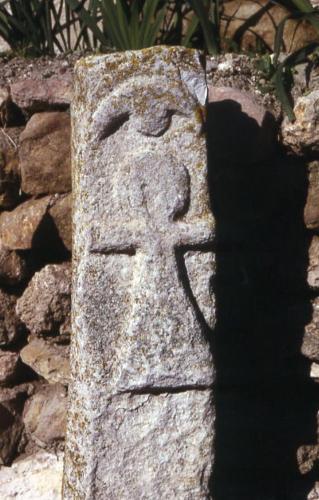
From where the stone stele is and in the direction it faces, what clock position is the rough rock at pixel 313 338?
The rough rock is roughly at 8 o'clock from the stone stele.

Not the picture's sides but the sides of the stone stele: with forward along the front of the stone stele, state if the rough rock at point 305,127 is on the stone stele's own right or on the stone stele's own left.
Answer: on the stone stele's own left

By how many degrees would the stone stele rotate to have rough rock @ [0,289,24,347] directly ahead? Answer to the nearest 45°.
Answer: approximately 135° to its right

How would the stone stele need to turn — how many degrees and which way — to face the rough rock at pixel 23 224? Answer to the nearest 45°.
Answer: approximately 135° to its right

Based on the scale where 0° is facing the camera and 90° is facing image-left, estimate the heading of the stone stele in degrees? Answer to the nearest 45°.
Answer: approximately 0°
